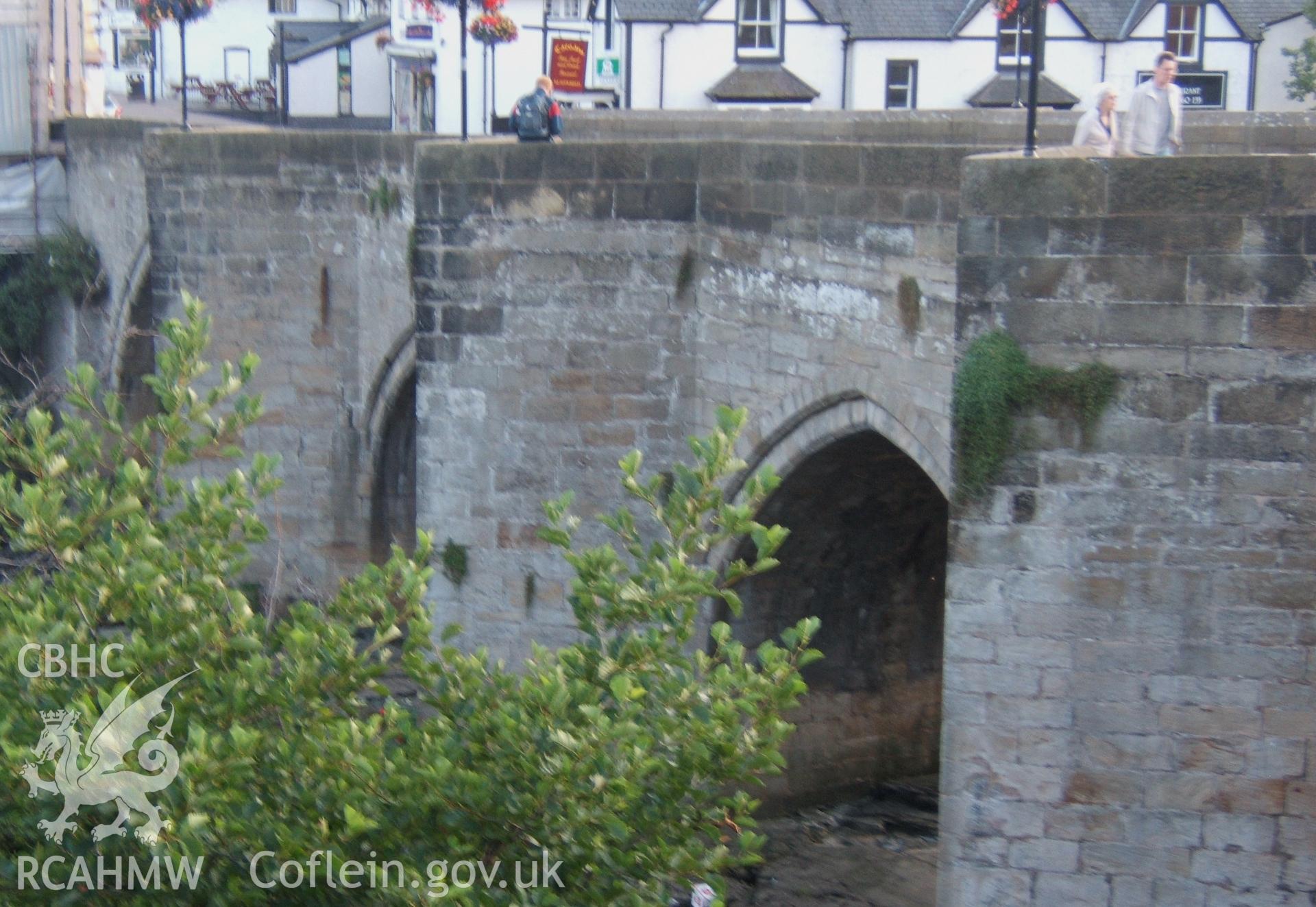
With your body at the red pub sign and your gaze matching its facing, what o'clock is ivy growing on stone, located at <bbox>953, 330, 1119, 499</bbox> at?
The ivy growing on stone is roughly at 12 o'clock from the red pub sign.

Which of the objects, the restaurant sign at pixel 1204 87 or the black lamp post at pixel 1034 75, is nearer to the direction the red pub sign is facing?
the black lamp post

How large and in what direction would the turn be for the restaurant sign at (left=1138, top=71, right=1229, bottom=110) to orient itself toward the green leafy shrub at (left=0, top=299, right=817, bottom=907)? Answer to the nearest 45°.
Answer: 0° — it already faces it

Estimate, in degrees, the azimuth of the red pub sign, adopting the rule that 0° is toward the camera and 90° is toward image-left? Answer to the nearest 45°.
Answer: approximately 0°

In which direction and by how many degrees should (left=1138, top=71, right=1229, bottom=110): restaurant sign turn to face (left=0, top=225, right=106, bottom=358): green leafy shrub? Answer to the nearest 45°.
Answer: approximately 45° to its right

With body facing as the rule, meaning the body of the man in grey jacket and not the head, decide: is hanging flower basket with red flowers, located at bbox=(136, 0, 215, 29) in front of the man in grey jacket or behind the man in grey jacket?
behind

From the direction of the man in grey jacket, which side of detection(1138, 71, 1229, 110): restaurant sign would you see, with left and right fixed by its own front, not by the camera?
front

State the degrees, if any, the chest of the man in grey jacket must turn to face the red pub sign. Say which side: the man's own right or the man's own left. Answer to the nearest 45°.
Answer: approximately 180°

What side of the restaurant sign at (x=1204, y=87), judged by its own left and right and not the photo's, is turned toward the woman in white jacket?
front

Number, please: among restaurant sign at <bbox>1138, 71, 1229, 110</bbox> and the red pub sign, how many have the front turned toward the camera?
2
